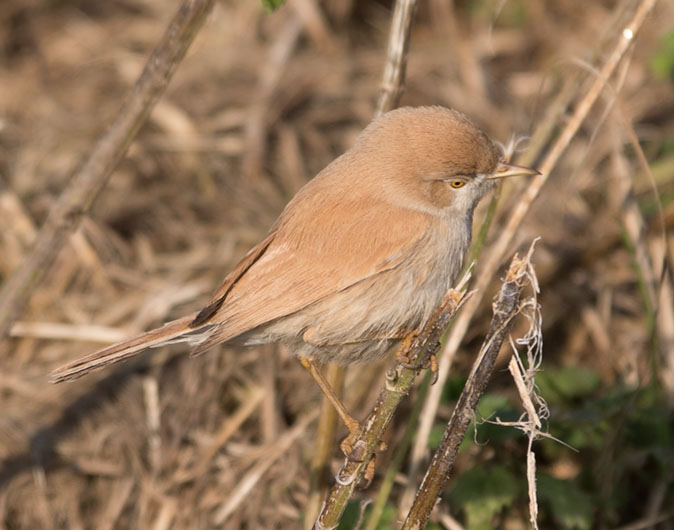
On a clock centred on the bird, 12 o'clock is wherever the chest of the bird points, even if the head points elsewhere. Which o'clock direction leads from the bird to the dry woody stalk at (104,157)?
The dry woody stalk is roughly at 7 o'clock from the bird.

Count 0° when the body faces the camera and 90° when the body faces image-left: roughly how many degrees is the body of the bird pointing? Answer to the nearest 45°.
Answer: approximately 270°
